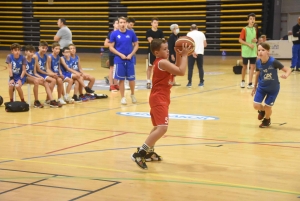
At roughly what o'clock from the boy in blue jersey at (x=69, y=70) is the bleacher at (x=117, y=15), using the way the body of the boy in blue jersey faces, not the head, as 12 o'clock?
The bleacher is roughly at 8 o'clock from the boy in blue jersey.

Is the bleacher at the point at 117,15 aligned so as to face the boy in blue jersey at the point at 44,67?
yes

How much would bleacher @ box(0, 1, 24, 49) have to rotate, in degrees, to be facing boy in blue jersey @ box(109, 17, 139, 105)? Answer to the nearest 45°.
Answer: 0° — it already faces them

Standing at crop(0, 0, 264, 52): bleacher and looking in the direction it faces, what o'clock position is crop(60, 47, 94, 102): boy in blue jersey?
The boy in blue jersey is roughly at 12 o'clock from the bleacher.
